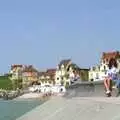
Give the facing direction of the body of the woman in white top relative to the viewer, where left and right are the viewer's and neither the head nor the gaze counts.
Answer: facing the viewer and to the left of the viewer
